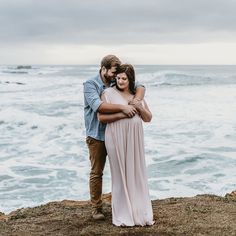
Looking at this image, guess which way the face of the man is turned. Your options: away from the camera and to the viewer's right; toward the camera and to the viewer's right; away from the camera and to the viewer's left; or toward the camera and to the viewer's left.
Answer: toward the camera and to the viewer's right

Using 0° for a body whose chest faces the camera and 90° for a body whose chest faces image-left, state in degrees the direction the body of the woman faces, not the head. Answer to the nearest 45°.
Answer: approximately 0°
